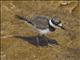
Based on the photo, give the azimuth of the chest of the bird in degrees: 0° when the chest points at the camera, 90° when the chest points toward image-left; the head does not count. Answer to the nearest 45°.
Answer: approximately 270°
